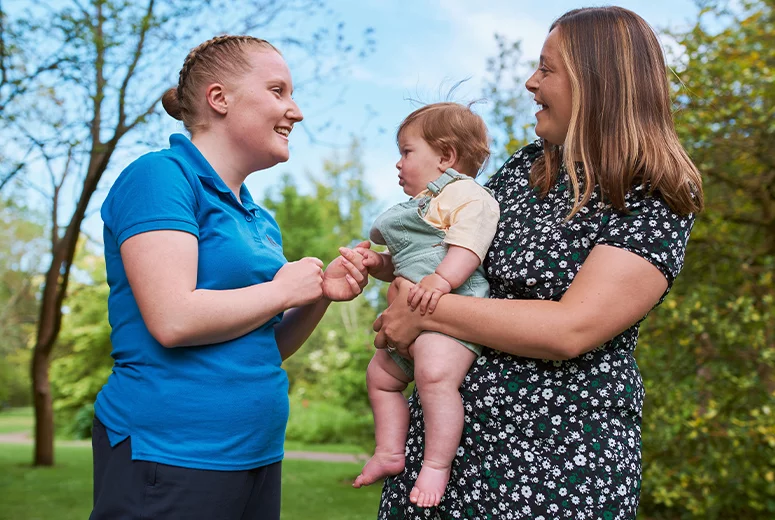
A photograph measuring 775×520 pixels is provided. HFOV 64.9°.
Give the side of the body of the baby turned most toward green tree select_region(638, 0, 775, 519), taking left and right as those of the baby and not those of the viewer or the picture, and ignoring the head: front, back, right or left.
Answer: back

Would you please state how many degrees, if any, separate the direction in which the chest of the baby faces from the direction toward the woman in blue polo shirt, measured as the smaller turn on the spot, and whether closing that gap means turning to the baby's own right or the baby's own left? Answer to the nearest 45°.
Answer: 0° — they already face them

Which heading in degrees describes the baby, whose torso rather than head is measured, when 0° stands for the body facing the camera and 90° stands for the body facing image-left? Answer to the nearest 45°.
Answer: approximately 45°

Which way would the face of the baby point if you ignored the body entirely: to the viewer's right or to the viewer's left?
to the viewer's left

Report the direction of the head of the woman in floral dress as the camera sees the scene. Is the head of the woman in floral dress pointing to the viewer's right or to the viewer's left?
to the viewer's left

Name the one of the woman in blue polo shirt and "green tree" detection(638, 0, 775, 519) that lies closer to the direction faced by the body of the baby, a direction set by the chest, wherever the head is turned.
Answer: the woman in blue polo shirt

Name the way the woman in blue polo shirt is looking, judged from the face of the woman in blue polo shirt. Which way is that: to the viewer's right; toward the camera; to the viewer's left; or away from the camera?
to the viewer's right
